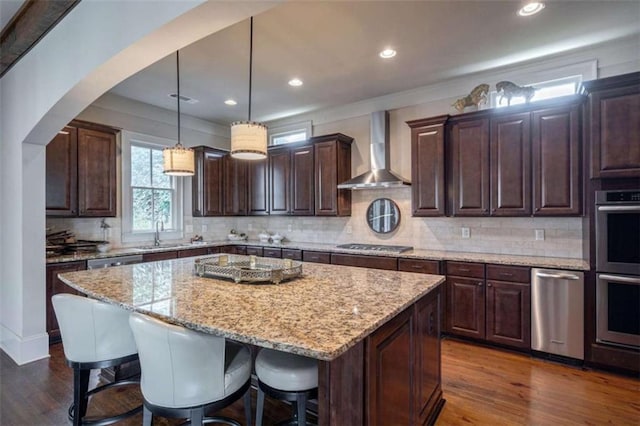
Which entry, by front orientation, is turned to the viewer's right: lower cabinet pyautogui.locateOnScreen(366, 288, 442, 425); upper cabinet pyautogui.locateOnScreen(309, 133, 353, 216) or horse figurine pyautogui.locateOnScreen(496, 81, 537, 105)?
the lower cabinet

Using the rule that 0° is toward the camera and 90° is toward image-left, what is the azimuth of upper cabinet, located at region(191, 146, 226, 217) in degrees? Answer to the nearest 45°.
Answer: approximately 315°

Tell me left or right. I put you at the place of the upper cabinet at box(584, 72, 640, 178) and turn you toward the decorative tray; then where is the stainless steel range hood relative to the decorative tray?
right

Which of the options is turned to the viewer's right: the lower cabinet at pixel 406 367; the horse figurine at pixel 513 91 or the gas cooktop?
the lower cabinet
